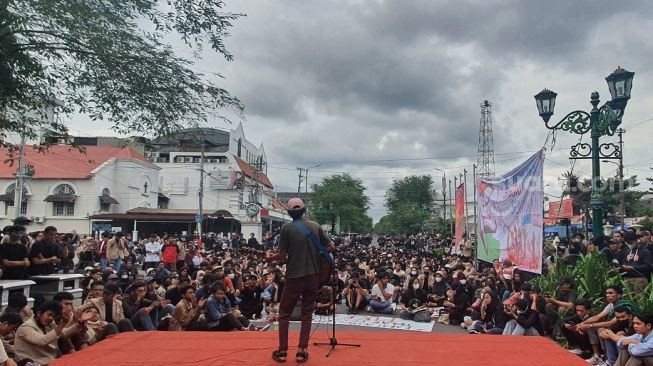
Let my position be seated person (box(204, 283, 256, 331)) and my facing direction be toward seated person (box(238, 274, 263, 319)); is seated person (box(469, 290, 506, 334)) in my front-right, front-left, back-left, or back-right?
front-right

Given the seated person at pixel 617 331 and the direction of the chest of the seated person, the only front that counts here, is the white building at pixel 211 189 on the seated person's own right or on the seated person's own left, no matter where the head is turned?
on the seated person's own right

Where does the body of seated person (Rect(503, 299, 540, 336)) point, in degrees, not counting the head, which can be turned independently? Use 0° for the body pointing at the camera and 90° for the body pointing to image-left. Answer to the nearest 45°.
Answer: approximately 45°

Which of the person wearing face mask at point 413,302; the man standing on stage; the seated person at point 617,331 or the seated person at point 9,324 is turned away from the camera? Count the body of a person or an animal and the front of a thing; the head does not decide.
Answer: the man standing on stage

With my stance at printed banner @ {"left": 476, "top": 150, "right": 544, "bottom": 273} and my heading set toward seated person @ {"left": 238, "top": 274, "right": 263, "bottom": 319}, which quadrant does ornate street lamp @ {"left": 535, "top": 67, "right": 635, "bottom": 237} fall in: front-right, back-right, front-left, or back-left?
back-left

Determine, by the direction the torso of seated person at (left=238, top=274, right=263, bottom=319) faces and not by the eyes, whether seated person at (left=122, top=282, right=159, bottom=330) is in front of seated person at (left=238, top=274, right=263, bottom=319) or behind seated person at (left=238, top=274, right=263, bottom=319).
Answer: in front

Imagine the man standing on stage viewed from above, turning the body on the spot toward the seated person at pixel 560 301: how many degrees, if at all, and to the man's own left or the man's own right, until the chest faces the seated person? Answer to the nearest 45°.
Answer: approximately 45° to the man's own right

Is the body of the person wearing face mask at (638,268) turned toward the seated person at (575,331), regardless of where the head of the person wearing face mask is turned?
yes

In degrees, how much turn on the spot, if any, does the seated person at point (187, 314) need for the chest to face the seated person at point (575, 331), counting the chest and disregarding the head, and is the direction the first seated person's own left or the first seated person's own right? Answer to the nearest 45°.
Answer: approximately 45° to the first seated person's own left

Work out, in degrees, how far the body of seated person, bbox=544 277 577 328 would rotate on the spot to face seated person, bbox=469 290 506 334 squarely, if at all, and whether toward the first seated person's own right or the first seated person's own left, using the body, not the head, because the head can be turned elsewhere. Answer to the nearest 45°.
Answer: approximately 90° to the first seated person's own right

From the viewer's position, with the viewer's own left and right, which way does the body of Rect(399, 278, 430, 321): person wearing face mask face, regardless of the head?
facing the viewer

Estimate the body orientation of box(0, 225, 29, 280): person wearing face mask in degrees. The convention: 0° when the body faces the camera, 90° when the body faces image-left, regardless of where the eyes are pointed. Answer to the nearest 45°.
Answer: approximately 315°

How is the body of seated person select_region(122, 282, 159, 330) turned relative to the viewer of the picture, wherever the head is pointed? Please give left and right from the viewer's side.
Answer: facing the viewer and to the right of the viewer

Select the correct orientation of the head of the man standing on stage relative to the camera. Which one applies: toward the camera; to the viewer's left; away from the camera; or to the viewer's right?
away from the camera

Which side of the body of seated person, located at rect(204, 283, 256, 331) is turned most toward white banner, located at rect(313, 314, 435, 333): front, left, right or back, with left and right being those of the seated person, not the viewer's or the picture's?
left

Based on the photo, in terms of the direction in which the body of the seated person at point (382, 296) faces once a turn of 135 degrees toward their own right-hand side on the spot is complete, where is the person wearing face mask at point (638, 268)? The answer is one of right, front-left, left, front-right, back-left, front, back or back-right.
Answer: back

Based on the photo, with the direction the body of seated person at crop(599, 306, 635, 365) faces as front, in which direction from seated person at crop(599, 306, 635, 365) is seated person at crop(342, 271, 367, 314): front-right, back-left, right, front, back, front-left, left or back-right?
right
